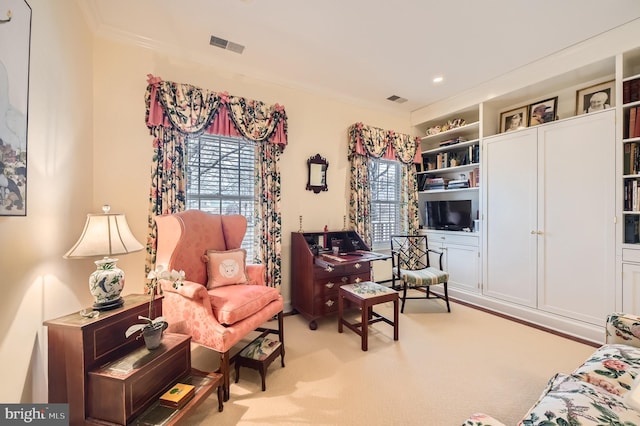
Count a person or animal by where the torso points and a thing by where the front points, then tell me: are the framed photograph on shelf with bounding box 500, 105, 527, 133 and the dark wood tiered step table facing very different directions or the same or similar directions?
very different directions

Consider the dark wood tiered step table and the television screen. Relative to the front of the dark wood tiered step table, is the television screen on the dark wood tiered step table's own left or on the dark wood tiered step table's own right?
on the dark wood tiered step table's own left

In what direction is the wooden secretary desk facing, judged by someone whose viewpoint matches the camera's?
facing the viewer and to the right of the viewer

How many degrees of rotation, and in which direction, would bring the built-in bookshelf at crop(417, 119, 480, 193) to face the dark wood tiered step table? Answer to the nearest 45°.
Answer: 0° — it already faces it

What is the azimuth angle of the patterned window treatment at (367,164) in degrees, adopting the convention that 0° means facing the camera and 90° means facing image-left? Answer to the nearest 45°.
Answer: approximately 315°

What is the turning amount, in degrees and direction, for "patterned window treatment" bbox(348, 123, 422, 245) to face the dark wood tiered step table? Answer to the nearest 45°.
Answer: approximately 45° to its right

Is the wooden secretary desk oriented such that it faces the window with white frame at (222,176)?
no

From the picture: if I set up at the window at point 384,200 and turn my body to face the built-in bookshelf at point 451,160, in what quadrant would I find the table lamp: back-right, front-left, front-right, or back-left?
back-right

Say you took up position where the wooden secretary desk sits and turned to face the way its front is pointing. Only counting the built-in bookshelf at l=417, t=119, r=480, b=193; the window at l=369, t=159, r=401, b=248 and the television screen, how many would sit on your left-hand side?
3

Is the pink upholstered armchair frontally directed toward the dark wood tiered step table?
no

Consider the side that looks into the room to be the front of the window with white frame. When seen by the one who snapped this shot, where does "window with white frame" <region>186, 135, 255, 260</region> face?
facing the viewer

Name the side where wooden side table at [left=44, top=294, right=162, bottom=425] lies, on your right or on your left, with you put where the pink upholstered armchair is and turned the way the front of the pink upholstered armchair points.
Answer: on your right

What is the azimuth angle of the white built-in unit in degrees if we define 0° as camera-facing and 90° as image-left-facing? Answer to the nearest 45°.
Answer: approximately 45°

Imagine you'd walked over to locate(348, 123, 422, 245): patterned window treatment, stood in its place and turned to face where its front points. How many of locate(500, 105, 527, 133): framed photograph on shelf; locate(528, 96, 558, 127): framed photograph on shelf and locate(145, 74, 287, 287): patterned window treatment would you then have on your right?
1

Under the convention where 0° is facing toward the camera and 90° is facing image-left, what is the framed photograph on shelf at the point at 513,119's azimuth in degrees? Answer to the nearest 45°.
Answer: approximately 45°

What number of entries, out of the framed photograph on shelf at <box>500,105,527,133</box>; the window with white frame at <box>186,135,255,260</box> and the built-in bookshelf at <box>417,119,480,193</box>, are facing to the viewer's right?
0

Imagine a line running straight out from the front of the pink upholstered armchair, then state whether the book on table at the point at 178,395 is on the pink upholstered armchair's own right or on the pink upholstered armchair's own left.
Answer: on the pink upholstered armchair's own right

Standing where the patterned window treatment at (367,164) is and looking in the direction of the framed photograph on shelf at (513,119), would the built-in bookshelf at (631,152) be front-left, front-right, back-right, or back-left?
front-right
